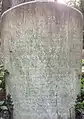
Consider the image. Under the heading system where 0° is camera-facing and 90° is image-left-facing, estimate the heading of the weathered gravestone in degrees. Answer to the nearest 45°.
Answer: approximately 0°
